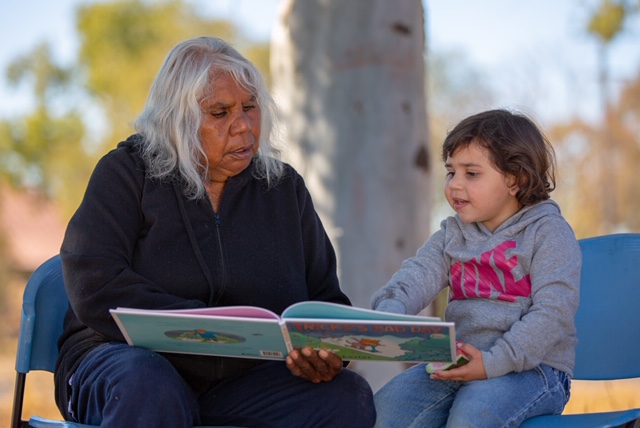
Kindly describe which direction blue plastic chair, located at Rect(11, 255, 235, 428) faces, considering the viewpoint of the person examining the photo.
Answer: facing the viewer and to the right of the viewer

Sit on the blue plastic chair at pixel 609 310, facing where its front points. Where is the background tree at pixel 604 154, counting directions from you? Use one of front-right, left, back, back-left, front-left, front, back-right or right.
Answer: back-right

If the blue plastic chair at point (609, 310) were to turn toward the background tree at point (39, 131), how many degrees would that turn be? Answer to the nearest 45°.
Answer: approximately 90° to its right

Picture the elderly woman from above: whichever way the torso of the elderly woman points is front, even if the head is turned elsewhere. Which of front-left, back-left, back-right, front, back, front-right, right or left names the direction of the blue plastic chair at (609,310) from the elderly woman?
front-left

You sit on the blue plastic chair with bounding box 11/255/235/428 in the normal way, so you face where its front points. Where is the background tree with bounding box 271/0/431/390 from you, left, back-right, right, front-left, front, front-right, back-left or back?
left

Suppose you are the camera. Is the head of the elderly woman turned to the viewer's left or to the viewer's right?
to the viewer's right

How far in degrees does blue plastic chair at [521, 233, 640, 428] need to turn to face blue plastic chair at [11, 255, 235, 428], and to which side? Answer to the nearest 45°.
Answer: approximately 45° to its right

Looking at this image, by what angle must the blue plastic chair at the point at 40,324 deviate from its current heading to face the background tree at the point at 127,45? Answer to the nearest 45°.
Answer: approximately 135° to its left

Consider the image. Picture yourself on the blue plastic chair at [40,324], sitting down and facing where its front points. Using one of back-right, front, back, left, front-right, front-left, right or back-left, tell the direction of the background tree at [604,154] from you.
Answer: left

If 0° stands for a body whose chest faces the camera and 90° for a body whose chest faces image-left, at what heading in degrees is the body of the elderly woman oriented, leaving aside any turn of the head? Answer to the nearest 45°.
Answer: approximately 315°

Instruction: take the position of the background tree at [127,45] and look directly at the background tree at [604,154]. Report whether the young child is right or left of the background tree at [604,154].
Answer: right

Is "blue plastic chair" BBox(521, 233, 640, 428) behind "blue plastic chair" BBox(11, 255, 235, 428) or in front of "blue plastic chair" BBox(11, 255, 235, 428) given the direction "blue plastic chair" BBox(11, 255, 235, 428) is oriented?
in front

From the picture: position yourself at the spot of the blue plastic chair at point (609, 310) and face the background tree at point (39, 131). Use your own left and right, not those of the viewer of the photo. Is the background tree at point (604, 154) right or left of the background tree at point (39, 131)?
right

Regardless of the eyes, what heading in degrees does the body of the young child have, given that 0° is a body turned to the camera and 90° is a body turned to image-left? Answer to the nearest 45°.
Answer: approximately 45°

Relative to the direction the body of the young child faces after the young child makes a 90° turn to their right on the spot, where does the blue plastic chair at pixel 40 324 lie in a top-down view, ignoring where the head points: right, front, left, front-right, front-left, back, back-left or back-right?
front-left
